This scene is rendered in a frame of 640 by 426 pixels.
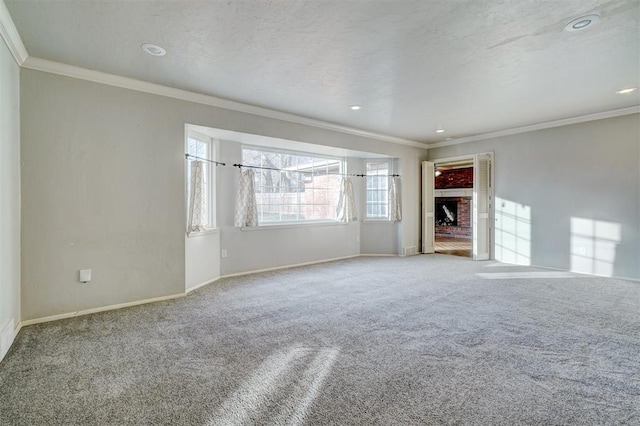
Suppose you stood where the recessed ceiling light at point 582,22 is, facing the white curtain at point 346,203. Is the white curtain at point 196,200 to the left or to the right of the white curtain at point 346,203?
left

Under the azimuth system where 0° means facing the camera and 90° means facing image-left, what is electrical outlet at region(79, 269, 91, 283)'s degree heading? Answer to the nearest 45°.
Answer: approximately 0°

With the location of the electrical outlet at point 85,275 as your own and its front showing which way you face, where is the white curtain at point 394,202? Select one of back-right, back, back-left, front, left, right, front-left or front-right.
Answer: left

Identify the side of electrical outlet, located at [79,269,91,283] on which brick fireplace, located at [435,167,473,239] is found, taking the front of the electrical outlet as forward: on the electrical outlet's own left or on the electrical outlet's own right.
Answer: on the electrical outlet's own left

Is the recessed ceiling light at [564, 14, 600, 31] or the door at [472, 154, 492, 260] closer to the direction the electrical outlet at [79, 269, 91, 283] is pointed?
the recessed ceiling light

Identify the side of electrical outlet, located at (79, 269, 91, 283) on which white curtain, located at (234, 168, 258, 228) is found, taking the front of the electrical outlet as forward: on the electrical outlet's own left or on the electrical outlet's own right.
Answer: on the electrical outlet's own left

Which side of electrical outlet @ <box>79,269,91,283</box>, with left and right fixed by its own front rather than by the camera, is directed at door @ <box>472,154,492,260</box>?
left

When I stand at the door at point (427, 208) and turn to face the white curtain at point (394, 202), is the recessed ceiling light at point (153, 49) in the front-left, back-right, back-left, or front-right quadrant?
front-left

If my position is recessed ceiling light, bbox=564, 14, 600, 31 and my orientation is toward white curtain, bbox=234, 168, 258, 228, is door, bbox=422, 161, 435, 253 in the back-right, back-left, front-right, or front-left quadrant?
front-right

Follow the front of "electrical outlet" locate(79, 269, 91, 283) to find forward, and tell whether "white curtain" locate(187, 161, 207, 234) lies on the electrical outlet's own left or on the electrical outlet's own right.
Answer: on the electrical outlet's own left

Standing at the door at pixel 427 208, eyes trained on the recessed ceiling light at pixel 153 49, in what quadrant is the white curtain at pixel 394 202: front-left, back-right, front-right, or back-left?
front-right

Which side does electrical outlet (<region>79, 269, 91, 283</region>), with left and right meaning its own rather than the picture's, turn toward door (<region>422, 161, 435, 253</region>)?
left

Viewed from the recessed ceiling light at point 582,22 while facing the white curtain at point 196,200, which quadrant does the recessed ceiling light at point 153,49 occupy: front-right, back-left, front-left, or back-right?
front-left
